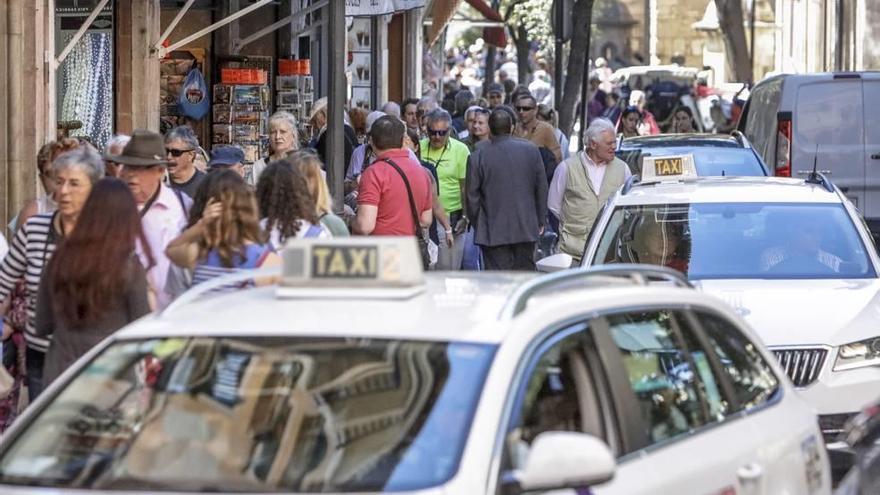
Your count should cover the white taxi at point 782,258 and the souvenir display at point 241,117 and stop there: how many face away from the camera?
0

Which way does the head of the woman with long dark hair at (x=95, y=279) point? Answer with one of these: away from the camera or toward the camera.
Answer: away from the camera

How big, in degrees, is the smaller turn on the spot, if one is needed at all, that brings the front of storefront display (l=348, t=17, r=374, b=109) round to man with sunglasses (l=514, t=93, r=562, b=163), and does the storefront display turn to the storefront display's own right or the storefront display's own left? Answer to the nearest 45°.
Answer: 0° — it already faces them

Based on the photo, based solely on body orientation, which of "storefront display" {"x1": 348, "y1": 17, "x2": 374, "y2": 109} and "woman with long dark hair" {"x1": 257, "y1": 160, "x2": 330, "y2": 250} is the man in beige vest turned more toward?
the woman with long dark hair

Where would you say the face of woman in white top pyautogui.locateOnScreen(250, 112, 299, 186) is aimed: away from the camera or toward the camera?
toward the camera

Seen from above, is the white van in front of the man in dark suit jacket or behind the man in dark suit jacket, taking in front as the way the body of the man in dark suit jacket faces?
in front

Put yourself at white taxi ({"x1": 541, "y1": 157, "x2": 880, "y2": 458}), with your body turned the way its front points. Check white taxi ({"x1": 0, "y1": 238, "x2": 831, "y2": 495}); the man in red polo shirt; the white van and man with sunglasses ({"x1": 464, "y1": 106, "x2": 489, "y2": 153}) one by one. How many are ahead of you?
1

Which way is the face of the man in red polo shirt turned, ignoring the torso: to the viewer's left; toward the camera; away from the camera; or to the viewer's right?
away from the camera

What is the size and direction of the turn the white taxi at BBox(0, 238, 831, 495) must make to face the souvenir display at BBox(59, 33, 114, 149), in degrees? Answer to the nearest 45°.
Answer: approximately 135° to its right

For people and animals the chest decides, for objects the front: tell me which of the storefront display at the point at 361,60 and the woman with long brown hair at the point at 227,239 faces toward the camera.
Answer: the storefront display

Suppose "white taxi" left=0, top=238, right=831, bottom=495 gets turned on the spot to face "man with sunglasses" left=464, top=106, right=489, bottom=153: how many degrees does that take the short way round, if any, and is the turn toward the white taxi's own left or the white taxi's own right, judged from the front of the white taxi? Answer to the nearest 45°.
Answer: approximately 135° to the white taxi's own right

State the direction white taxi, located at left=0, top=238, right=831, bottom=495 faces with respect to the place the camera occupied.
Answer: facing the viewer and to the left of the viewer

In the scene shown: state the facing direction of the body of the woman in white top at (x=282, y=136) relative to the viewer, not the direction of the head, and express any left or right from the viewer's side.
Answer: facing the viewer

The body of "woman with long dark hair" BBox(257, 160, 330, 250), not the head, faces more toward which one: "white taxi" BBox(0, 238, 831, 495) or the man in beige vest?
the man in beige vest

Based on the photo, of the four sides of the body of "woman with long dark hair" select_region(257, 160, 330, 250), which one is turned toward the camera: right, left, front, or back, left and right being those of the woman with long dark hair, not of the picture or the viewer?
back

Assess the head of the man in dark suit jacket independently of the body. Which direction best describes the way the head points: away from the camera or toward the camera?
away from the camera

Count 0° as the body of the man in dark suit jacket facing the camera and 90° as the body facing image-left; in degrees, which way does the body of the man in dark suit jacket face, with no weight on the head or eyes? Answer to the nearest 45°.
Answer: approximately 180°
